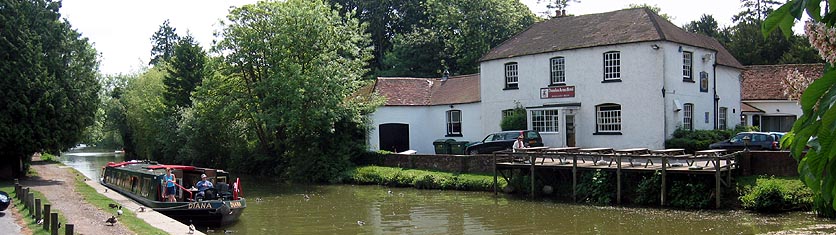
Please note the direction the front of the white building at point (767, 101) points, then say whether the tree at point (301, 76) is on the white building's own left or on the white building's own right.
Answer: on the white building's own right

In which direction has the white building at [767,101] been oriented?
toward the camera

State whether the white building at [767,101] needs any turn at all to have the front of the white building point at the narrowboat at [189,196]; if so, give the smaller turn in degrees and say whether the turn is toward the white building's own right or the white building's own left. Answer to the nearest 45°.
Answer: approximately 45° to the white building's own right

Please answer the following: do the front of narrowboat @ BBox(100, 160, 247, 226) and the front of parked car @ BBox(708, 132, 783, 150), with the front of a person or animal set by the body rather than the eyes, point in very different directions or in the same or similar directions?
very different directions

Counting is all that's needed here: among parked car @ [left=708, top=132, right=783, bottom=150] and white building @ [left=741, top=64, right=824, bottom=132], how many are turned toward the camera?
1

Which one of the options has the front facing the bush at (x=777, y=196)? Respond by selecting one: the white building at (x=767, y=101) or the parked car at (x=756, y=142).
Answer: the white building
